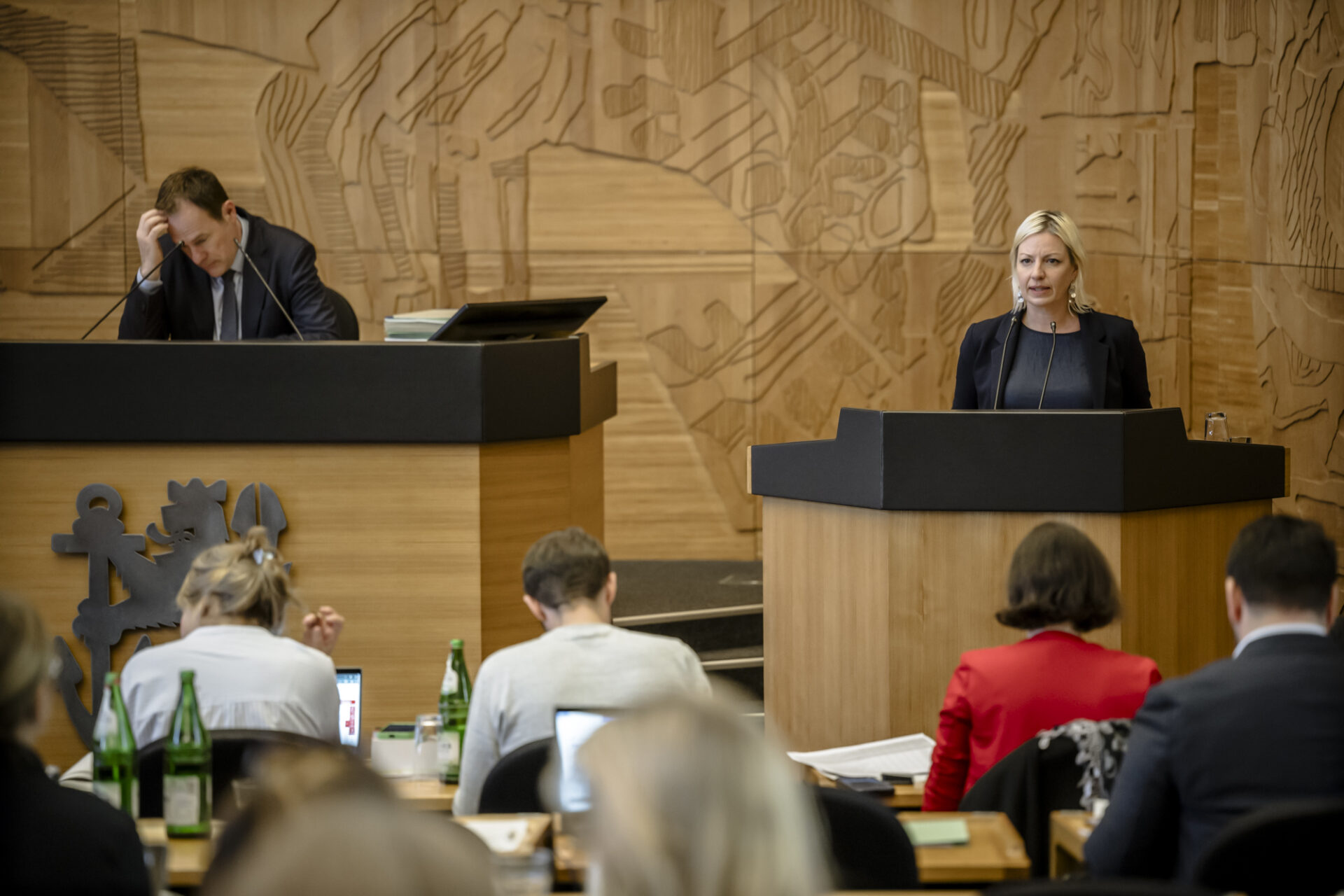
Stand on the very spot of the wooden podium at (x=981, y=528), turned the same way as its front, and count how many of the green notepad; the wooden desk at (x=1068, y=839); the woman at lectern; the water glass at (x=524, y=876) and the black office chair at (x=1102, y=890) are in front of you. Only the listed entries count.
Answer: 4

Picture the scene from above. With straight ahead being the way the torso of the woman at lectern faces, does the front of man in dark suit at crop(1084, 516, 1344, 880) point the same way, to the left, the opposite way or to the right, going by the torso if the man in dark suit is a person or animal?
the opposite way

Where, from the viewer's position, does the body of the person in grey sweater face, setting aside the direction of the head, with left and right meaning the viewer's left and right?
facing away from the viewer

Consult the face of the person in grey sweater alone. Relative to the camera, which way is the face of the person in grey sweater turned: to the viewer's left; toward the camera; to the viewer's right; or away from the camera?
away from the camera

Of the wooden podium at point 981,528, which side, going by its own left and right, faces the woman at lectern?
back

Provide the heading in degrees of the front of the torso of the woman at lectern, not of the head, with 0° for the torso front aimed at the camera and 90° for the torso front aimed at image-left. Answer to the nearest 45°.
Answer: approximately 0°

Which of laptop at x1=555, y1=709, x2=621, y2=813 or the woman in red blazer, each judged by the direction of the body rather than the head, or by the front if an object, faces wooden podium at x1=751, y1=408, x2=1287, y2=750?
the woman in red blazer

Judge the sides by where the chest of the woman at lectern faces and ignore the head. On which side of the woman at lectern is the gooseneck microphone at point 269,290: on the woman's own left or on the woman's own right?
on the woman's own right

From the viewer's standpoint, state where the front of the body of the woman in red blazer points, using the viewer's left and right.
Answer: facing away from the viewer

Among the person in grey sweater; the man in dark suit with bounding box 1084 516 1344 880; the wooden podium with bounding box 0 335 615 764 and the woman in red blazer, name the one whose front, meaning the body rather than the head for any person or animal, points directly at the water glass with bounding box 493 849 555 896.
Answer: the wooden podium

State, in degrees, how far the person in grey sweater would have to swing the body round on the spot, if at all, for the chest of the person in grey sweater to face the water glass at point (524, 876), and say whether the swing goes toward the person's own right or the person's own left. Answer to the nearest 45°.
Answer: approximately 180°
